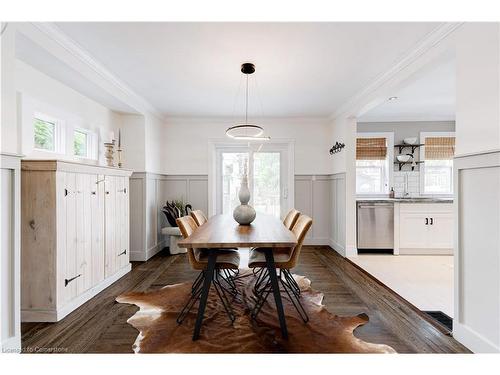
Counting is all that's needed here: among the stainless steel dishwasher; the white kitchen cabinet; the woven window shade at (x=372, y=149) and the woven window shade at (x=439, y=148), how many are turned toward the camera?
4

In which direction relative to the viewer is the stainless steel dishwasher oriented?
toward the camera

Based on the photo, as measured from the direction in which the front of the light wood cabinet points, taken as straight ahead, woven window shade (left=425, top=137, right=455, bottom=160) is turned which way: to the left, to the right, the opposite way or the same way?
to the right

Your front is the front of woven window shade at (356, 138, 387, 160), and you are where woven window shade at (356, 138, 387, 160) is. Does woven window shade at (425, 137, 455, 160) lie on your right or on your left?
on your left

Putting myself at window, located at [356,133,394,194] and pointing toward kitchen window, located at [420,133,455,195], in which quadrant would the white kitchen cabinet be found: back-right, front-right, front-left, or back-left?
front-right

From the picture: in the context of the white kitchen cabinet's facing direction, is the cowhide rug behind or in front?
in front

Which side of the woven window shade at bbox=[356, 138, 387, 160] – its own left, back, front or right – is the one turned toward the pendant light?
front

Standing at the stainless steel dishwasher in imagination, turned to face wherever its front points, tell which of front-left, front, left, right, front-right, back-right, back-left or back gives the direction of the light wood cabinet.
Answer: front-right

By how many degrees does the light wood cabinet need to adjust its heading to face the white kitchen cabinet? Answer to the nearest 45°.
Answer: approximately 45° to its left

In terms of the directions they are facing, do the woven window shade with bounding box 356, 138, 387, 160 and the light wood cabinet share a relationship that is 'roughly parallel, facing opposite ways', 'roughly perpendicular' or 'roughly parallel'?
roughly perpendicular

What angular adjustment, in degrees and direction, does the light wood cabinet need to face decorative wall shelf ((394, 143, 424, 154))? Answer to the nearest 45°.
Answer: approximately 45° to its left

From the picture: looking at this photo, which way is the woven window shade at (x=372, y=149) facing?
toward the camera

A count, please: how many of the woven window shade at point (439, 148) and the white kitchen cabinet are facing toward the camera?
2

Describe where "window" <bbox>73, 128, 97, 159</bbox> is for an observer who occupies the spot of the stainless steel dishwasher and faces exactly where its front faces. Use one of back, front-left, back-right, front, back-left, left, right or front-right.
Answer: front-right

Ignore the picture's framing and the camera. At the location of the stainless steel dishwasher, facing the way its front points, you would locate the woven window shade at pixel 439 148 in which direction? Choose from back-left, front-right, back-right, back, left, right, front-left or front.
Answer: back-left
